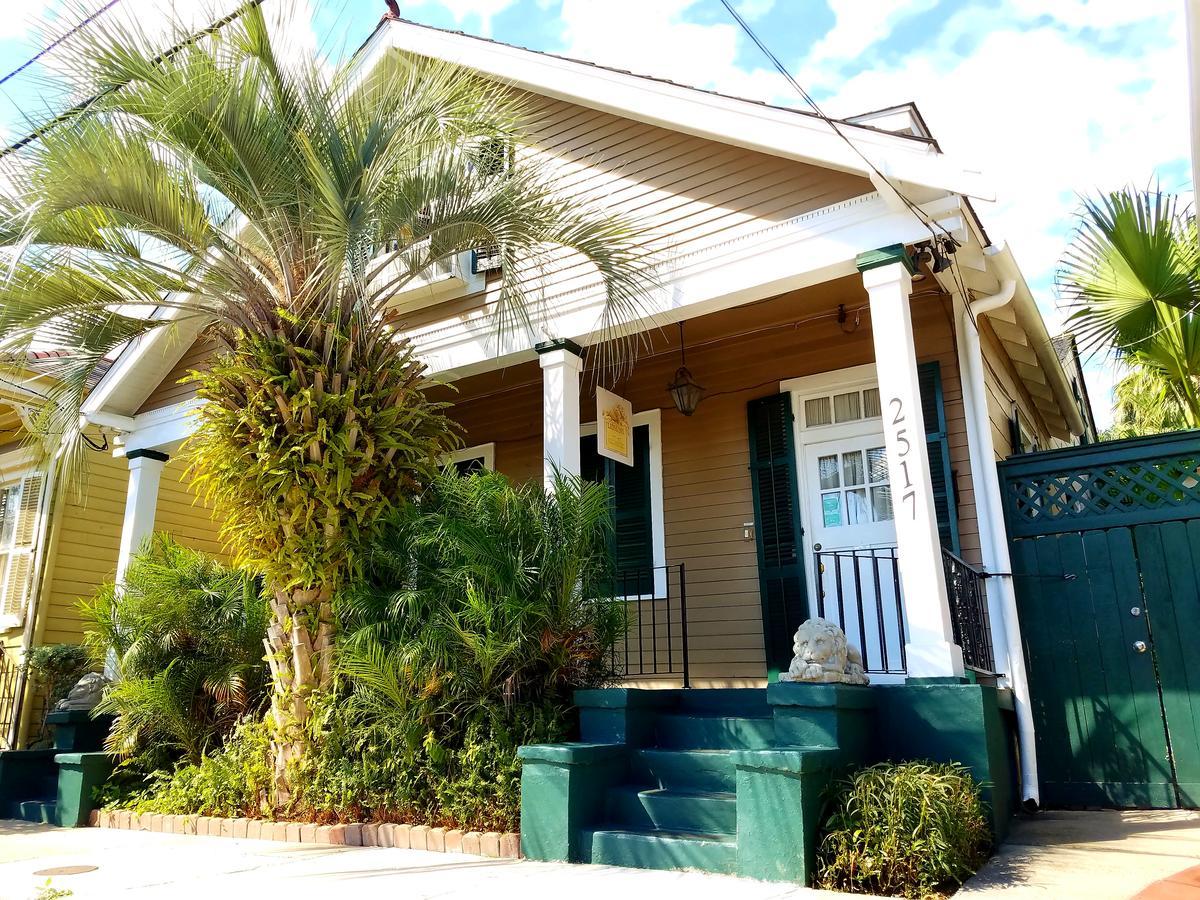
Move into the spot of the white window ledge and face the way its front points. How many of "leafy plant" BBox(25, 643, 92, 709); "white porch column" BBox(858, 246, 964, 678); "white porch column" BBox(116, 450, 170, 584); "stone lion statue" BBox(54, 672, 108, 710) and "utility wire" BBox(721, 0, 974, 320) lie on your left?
2

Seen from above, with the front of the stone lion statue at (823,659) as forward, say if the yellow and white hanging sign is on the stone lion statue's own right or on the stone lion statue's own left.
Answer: on the stone lion statue's own right

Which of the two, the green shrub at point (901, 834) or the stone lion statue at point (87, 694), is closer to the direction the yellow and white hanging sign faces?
the green shrub

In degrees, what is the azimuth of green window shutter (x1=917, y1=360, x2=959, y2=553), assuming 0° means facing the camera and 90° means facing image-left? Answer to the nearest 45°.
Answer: approximately 45°

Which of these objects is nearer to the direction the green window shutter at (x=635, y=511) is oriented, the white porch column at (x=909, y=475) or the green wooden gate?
the white porch column

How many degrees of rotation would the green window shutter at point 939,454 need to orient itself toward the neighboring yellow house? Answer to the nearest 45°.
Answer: approximately 45° to its right

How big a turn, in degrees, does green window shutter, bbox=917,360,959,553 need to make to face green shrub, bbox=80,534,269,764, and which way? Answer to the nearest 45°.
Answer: approximately 45° to its right

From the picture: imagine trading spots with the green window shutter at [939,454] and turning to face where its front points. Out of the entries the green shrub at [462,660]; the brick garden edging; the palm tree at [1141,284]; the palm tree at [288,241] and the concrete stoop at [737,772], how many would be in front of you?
4

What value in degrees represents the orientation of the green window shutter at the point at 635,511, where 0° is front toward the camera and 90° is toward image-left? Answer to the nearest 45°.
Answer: approximately 45°

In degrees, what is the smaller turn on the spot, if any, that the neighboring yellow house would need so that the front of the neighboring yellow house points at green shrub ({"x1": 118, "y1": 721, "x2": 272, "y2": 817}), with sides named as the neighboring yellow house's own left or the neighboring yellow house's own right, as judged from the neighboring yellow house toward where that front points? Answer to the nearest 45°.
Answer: approximately 45° to the neighboring yellow house's own left
